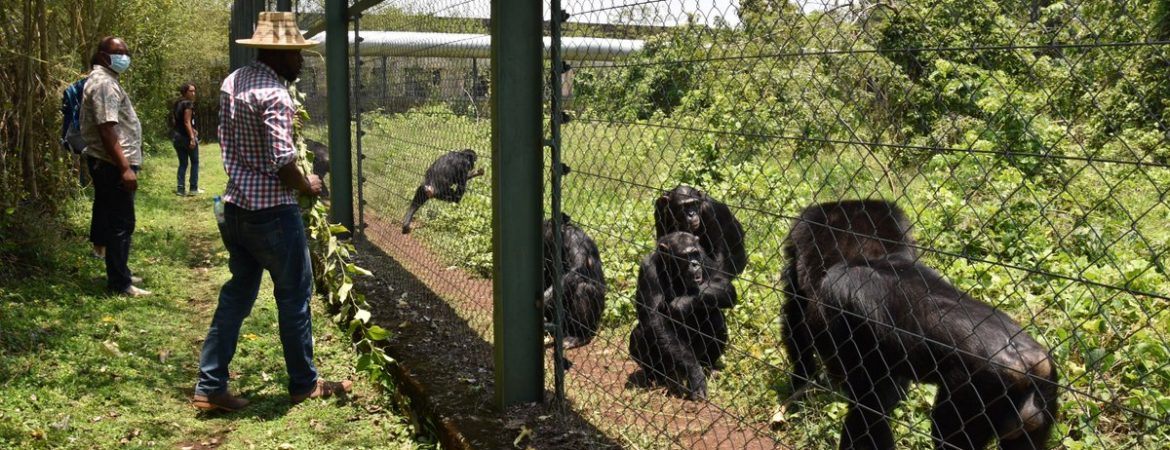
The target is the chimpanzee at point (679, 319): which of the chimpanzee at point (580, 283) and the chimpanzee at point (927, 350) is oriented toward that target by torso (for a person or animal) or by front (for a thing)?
the chimpanzee at point (927, 350)

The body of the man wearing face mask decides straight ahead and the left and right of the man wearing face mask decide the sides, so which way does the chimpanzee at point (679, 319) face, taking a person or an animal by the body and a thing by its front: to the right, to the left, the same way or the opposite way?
to the right

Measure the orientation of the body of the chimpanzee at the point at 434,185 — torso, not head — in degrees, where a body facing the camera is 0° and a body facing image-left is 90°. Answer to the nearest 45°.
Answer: approximately 270°

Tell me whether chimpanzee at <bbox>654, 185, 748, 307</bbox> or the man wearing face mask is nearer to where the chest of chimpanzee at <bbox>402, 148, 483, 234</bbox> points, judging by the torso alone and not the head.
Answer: the chimpanzee

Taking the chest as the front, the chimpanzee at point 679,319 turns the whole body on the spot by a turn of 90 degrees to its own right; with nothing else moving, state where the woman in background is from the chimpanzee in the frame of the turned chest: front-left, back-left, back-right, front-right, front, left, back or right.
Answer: right

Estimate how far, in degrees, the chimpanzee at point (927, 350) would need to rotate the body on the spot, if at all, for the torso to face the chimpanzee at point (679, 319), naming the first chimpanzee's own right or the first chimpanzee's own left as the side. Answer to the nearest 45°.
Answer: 0° — it already faces it

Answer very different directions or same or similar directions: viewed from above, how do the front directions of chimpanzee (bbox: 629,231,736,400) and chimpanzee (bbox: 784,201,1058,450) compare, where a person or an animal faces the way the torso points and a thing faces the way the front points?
very different directions

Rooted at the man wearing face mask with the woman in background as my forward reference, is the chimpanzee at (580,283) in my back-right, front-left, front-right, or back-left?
back-right

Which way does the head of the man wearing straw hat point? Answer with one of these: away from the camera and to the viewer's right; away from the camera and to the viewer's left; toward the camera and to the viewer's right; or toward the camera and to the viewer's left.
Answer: away from the camera and to the viewer's right

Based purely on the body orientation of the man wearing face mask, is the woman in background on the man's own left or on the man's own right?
on the man's own left
